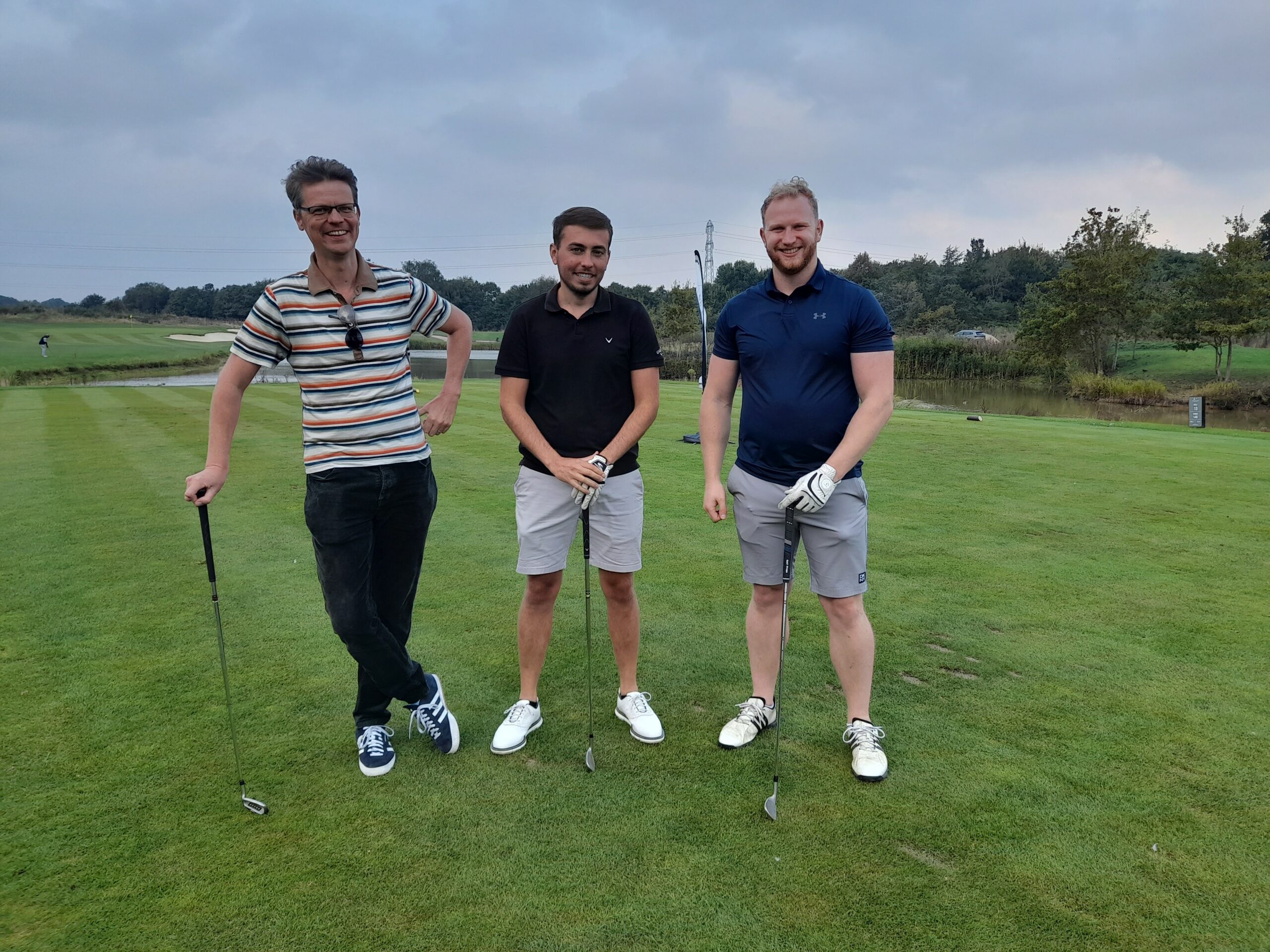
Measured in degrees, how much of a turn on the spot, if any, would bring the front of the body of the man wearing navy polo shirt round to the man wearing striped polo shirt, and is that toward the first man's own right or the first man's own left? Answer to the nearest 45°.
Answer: approximately 90° to the first man's own right

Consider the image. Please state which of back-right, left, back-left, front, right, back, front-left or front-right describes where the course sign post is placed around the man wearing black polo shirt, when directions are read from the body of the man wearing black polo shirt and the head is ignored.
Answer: back-left

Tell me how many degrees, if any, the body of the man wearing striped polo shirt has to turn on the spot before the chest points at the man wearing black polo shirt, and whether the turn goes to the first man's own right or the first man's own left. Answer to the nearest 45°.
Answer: approximately 90° to the first man's own left

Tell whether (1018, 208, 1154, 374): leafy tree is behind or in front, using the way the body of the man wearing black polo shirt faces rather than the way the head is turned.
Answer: behind

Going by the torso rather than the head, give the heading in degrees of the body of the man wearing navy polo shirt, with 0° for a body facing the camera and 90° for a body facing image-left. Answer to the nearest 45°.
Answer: approximately 0°

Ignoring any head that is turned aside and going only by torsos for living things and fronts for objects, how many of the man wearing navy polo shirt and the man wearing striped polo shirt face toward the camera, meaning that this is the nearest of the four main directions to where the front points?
2

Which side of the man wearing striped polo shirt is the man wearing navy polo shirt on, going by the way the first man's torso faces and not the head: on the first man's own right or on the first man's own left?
on the first man's own left

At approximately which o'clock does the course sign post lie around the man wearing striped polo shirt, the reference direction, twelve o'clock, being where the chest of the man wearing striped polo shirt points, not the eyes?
The course sign post is roughly at 8 o'clock from the man wearing striped polo shirt.

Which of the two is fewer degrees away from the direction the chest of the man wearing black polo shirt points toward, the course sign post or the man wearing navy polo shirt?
the man wearing navy polo shirt

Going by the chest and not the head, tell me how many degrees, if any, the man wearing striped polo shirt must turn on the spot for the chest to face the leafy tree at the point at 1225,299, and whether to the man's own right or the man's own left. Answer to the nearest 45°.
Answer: approximately 135° to the man's own left
